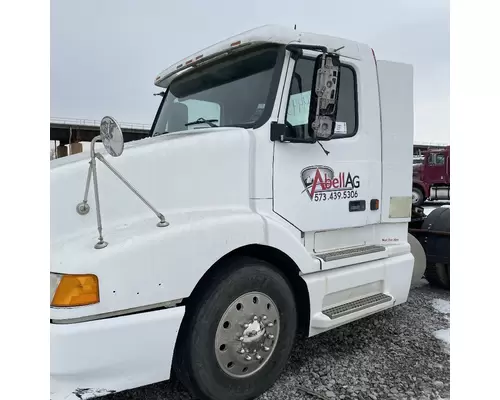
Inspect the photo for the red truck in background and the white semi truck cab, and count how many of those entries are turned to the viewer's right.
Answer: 0

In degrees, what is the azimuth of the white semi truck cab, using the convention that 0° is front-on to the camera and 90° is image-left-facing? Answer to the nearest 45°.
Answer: approximately 45°

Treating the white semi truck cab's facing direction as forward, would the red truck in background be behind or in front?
behind
